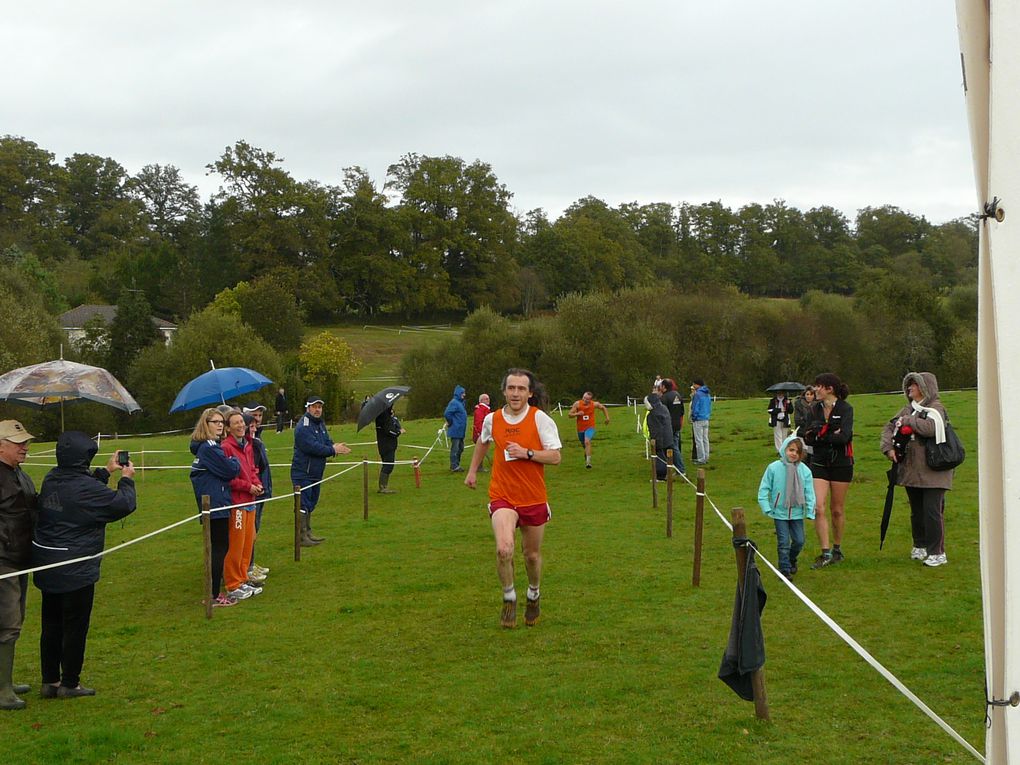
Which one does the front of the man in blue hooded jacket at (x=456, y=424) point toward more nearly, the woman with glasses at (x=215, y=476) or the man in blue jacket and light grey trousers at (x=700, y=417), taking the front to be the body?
the man in blue jacket and light grey trousers

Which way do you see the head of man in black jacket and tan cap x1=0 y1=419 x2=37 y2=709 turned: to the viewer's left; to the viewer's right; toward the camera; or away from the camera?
to the viewer's right

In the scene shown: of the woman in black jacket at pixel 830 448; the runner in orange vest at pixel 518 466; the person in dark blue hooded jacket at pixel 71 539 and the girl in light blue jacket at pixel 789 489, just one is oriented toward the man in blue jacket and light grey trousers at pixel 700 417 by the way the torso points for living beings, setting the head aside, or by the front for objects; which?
the person in dark blue hooded jacket at pixel 71 539

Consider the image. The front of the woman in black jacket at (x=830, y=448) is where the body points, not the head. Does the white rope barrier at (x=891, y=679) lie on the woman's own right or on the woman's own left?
on the woman's own left

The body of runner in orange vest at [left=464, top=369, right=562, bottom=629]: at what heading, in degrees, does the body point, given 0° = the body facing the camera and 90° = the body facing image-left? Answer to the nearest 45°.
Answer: approximately 0°

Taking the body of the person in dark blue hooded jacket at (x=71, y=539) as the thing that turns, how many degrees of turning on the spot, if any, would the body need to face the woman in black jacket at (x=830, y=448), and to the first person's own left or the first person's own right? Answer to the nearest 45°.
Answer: approximately 45° to the first person's own right

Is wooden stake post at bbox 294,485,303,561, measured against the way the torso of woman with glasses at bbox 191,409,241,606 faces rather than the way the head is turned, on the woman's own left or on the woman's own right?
on the woman's own left

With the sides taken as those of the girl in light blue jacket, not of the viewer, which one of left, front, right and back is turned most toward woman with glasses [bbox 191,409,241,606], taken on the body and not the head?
right
